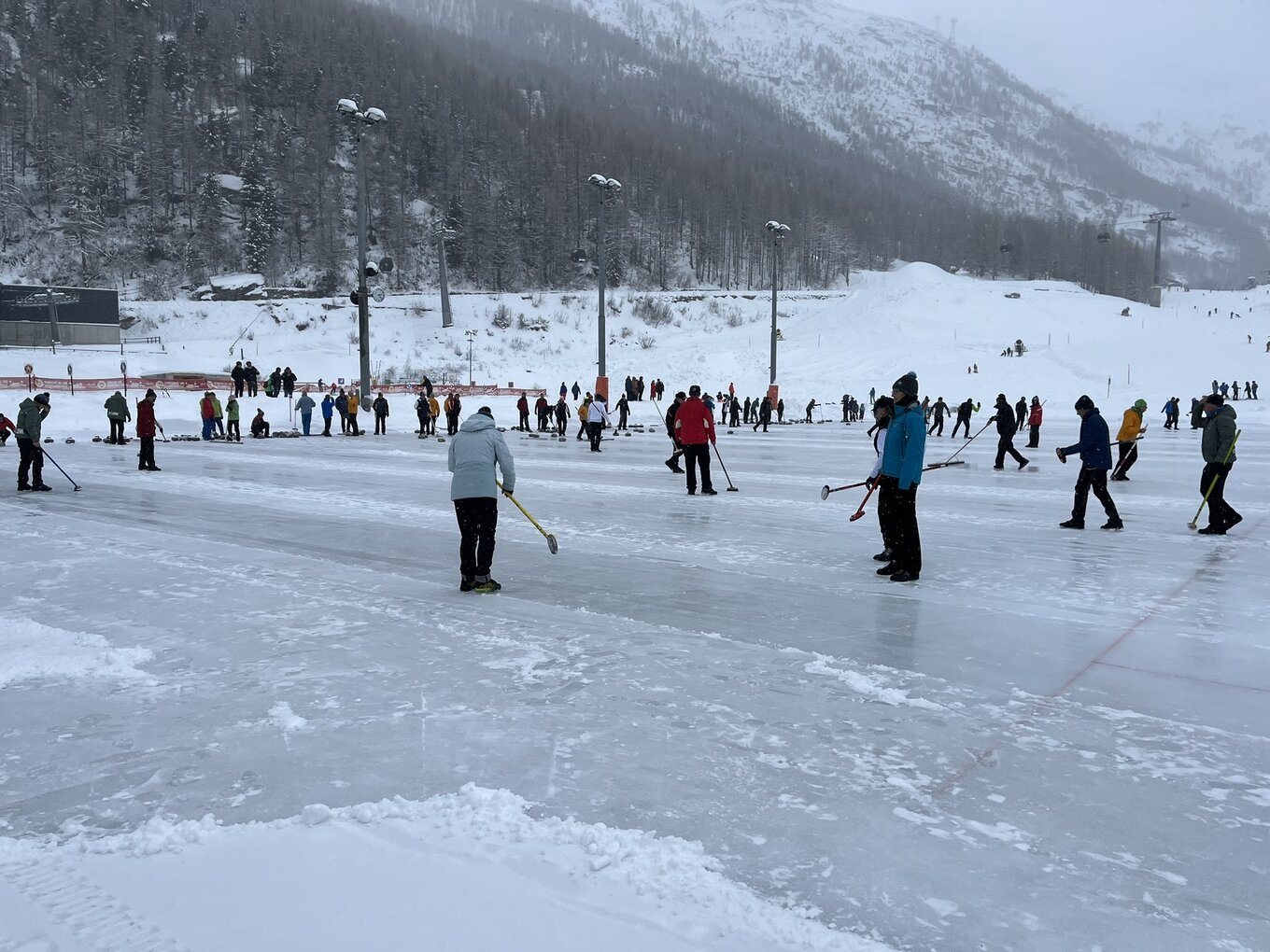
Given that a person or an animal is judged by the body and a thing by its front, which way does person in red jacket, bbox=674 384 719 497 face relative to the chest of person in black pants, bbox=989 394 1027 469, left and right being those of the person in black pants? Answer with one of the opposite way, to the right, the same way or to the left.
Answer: to the right

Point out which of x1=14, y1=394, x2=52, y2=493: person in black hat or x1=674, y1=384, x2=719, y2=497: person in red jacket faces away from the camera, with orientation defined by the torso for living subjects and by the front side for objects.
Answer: the person in red jacket

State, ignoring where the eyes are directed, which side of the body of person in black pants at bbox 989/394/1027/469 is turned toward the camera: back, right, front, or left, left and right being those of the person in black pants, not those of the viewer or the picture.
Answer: left

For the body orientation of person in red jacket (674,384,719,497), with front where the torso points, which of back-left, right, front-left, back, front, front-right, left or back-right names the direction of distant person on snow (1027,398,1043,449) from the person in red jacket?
front-right

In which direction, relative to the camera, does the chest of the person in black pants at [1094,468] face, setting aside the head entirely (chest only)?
to the viewer's left

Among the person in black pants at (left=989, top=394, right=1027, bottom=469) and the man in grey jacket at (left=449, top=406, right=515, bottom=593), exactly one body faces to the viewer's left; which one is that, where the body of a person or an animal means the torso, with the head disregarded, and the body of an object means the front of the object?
the person in black pants

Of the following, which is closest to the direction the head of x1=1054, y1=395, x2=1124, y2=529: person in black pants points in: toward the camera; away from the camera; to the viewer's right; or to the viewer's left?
to the viewer's left

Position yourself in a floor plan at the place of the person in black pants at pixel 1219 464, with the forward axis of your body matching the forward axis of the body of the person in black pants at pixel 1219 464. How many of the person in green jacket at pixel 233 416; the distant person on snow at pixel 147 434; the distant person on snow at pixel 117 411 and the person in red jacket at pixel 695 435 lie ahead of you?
4

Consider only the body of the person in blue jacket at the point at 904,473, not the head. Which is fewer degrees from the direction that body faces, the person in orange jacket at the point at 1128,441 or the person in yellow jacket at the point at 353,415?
the person in yellow jacket

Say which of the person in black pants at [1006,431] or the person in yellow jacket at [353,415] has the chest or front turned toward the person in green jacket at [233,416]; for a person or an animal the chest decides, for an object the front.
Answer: the person in black pants

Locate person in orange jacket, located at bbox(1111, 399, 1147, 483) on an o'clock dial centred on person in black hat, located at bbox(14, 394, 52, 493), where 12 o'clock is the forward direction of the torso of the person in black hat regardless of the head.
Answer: The person in orange jacket is roughly at 1 o'clock from the person in black hat.

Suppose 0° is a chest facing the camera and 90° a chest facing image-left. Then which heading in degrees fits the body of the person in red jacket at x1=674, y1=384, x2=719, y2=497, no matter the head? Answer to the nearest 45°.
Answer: approximately 180°

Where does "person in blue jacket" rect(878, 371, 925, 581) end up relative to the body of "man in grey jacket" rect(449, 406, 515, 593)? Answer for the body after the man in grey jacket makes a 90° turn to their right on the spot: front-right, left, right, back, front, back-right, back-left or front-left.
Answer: front-left

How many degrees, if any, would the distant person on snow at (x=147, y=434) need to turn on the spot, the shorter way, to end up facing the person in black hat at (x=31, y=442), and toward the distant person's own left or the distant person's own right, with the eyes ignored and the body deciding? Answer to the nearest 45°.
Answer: approximately 135° to the distant person's own right

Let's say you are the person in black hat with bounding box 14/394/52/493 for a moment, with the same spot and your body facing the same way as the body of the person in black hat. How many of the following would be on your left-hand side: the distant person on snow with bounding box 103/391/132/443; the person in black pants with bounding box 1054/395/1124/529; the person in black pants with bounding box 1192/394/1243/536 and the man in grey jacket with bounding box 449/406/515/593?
1

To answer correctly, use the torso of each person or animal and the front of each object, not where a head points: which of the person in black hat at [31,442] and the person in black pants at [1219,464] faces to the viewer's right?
the person in black hat
